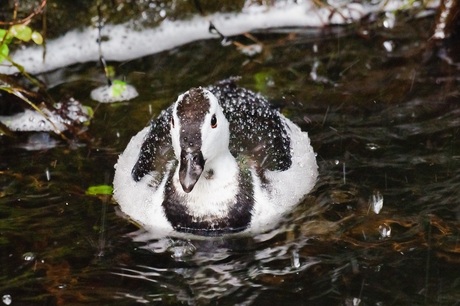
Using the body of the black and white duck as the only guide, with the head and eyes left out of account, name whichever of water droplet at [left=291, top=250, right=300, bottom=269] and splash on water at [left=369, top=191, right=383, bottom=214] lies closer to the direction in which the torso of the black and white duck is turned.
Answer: the water droplet

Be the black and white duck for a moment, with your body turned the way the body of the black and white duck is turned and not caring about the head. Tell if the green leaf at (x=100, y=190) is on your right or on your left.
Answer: on your right

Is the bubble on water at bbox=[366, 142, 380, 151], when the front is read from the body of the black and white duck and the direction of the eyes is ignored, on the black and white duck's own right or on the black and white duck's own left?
on the black and white duck's own left

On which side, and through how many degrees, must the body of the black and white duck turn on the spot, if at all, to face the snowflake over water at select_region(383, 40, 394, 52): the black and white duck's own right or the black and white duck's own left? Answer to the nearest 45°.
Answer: approximately 135° to the black and white duck's own left

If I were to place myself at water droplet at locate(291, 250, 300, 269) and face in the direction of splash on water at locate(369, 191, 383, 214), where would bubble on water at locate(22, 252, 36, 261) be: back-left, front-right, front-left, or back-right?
back-left

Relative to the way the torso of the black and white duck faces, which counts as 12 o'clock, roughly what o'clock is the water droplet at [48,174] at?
The water droplet is roughly at 4 o'clock from the black and white duck.

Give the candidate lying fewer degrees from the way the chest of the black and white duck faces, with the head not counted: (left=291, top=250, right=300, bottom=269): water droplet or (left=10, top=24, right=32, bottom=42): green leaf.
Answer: the water droplet

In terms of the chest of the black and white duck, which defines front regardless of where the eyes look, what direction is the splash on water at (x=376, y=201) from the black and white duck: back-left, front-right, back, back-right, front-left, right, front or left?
left

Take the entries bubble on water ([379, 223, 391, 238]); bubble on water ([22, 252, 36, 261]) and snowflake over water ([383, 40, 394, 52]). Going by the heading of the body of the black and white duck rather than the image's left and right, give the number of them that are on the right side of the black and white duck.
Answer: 1

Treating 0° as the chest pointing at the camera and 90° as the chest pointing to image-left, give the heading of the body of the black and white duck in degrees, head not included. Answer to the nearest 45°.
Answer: approximately 0°

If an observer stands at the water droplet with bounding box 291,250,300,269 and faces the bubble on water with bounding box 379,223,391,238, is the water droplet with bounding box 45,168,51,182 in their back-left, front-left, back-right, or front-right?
back-left

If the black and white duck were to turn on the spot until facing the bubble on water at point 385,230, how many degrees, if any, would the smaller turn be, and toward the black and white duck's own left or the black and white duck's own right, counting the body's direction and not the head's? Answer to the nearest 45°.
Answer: approximately 90° to the black and white duck's own left

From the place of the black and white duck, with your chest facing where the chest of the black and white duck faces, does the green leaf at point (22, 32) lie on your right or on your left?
on your right

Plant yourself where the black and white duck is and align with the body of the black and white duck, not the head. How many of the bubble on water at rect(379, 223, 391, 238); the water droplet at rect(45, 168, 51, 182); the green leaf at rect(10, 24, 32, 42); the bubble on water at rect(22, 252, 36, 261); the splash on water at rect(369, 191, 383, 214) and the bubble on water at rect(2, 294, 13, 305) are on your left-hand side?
2
